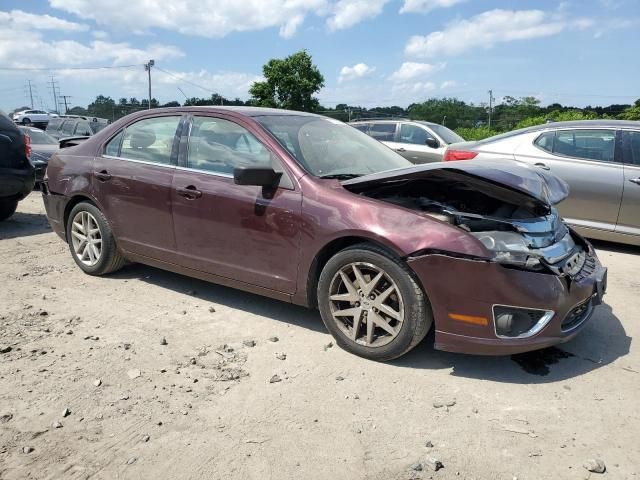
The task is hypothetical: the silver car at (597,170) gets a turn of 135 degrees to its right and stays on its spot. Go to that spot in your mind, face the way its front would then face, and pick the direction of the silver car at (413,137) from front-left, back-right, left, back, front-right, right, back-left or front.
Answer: right

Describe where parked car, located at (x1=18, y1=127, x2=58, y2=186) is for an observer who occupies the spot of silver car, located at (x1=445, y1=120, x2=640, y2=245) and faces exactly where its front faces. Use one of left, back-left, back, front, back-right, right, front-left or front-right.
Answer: back

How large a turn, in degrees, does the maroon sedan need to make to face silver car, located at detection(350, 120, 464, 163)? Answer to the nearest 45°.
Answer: approximately 135° to its left

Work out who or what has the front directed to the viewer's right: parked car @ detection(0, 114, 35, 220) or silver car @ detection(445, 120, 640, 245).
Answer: the silver car

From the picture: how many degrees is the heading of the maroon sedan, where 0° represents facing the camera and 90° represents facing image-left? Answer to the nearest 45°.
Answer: approximately 315°

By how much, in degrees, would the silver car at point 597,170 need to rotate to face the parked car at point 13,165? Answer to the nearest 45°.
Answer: approximately 180°

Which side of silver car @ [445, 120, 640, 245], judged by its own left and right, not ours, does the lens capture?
right

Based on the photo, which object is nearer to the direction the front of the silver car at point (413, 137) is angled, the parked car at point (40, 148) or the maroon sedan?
the maroon sedan

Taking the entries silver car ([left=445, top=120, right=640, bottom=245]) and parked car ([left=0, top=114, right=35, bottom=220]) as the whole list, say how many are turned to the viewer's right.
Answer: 1

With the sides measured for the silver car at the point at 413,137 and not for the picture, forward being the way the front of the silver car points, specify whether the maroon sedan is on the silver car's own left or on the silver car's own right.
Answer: on the silver car's own right

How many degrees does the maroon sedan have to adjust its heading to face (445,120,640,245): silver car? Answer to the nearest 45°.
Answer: approximately 90° to its left

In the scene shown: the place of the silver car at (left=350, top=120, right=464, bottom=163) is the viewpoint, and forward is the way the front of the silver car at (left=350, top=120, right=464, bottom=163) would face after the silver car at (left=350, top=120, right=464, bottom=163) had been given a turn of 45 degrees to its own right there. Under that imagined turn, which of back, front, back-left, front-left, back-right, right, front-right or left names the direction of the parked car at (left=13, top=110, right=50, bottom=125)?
back-right

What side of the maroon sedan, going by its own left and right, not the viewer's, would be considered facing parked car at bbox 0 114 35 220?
back

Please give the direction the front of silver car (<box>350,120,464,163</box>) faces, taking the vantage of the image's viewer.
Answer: facing the viewer and to the right of the viewer

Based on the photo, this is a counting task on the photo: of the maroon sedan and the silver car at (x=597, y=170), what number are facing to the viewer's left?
0
